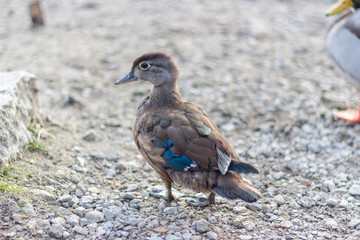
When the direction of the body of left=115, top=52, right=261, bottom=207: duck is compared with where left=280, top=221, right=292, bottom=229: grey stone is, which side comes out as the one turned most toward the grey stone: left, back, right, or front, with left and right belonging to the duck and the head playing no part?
back

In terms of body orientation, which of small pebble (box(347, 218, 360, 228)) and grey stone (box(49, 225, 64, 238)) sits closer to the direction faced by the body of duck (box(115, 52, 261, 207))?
the grey stone

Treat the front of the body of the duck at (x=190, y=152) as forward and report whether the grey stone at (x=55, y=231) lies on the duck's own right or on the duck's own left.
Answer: on the duck's own left

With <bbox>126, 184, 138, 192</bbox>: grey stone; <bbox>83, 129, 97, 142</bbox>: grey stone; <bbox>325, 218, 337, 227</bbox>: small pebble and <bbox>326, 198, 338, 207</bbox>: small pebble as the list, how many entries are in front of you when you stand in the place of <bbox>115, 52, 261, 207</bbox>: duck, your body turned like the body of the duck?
2

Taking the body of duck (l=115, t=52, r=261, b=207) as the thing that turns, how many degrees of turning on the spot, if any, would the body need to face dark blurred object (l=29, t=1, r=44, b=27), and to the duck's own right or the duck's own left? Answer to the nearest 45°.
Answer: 0° — it already faces it

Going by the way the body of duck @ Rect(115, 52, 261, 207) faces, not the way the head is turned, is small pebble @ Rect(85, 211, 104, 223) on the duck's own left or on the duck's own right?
on the duck's own left

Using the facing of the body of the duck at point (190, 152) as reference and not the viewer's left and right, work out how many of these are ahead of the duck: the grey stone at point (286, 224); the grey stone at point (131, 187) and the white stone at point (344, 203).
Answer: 1

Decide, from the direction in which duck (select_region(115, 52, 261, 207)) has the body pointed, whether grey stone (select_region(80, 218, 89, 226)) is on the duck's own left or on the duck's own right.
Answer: on the duck's own left

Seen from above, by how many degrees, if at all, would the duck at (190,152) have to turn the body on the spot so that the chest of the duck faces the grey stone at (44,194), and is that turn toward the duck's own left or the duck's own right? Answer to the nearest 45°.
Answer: approximately 45° to the duck's own left

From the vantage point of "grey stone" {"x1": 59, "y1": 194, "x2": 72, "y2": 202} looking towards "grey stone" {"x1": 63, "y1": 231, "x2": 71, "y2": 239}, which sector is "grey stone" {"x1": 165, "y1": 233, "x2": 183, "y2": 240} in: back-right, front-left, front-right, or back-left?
front-left

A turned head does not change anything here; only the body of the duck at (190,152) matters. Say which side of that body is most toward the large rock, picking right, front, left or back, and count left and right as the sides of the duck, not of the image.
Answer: front

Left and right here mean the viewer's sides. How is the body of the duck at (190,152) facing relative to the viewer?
facing away from the viewer and to the left of the viewer

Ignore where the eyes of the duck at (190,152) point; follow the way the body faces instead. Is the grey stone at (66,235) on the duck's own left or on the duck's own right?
on the duck's own left

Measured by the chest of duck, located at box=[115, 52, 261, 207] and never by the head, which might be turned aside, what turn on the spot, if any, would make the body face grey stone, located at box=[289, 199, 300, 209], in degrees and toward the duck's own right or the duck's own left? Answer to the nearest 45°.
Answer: approximately 135° to the duck's own right

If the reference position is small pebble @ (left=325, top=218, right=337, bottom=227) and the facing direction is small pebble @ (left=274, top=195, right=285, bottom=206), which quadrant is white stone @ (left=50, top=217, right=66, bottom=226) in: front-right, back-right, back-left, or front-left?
front-left

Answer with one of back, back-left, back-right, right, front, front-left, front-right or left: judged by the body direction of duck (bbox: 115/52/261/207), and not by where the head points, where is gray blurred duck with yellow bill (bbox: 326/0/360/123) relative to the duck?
right
